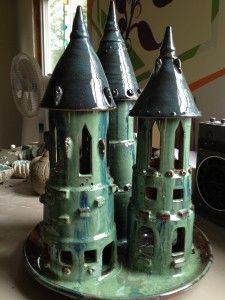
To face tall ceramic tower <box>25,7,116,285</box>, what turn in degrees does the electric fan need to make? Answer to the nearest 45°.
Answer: approximately 45° to its left

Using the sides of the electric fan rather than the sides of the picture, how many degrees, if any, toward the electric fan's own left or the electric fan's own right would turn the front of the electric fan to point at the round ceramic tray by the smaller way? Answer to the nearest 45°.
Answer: approximately 45° to the electric fan's own left

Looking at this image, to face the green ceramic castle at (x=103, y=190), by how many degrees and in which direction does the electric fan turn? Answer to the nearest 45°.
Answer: approximately 45° to its left

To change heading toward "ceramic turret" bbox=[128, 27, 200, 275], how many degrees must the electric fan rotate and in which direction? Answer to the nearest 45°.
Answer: approximately 45° to its left
